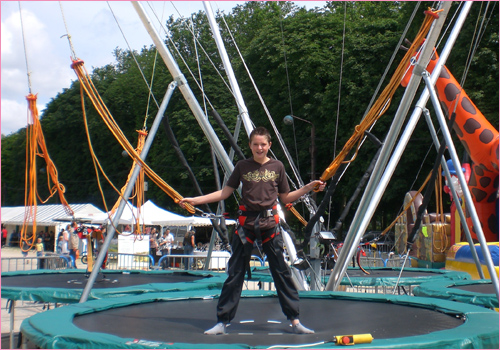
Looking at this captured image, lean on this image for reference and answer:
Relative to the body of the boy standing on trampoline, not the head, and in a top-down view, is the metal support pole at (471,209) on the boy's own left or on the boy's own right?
on the boy's own left

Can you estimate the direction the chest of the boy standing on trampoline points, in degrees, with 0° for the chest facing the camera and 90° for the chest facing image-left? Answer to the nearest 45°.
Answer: approximately 0°

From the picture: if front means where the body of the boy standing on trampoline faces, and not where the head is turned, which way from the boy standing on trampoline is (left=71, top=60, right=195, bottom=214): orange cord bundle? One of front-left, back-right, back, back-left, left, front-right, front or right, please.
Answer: back-right

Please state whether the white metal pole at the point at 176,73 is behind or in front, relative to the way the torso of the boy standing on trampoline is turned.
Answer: behind

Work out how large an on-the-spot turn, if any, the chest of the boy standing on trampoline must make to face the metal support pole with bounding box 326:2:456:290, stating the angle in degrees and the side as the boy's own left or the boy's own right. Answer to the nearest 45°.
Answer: approximately 135° to the boy's own left

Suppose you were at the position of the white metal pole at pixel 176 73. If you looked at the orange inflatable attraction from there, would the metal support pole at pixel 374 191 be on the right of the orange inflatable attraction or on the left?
right
